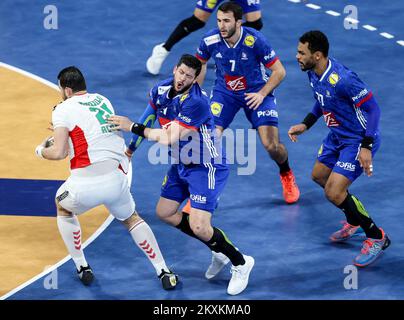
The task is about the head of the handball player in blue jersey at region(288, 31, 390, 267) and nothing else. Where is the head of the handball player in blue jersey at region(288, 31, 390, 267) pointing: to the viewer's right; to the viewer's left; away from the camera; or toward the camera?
to the viewer's left

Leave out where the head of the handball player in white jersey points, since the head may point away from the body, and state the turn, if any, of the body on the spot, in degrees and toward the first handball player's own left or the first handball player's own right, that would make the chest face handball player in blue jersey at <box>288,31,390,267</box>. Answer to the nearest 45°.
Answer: approximately 135° to the first handball player's own right

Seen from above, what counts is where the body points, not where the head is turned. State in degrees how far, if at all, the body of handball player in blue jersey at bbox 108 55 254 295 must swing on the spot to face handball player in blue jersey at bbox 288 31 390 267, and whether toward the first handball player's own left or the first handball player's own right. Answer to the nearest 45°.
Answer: approximately 135° to the first handball player's own left

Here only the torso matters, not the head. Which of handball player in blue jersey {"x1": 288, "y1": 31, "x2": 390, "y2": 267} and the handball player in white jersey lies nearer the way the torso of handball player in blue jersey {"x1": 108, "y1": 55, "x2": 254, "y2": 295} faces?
the handball player in white jersey

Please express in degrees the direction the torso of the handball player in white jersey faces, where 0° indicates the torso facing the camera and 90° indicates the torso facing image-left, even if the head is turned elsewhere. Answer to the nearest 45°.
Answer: approximately 135°

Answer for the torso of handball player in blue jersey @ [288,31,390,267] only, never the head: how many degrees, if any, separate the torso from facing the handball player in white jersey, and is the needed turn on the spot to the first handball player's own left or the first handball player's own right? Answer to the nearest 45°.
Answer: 0° — they already face them

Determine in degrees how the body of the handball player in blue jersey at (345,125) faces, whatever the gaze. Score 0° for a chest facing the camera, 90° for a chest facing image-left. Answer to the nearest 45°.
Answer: approximately 45°

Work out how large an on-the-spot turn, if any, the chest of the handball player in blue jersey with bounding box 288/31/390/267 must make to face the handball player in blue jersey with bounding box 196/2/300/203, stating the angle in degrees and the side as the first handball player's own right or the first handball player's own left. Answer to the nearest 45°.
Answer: approximately 90° to the first handball player's own right

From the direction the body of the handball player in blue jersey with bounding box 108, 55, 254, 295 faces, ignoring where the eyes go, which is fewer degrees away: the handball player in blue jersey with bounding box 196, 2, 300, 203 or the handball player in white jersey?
the handball player in white jersey

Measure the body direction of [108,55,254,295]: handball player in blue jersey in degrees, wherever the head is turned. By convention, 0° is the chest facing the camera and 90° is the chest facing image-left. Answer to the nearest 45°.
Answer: approximately 45°

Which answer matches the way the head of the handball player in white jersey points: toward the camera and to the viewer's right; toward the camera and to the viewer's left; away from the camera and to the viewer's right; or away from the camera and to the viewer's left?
away from the camera and to the viewer's left

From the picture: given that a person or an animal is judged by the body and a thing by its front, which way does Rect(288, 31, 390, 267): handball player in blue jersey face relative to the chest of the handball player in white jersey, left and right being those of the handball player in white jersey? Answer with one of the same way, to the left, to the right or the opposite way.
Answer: to the left
